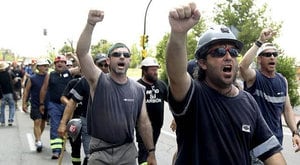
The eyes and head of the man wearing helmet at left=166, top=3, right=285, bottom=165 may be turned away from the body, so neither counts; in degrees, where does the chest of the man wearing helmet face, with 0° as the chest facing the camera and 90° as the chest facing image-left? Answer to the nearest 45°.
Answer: approximately 315°

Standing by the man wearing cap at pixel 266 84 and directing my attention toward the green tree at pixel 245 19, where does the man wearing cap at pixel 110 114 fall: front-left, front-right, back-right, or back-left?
back-left

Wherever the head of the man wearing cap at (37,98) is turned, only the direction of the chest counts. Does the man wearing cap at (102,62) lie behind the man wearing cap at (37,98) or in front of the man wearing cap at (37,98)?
in front

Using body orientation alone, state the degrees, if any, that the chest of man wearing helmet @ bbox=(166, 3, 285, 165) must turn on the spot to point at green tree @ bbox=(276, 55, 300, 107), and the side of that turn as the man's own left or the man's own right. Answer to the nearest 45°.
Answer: approximately 135° to the man's own left

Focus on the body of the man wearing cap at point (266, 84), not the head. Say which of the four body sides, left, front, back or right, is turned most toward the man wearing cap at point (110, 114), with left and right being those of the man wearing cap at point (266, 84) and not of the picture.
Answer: right

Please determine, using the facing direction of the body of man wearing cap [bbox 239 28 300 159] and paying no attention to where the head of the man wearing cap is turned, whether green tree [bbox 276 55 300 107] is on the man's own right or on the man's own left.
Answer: on the man's own left

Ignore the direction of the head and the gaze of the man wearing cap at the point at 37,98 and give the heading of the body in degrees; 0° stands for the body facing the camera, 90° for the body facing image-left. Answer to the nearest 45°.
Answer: approximately 315°

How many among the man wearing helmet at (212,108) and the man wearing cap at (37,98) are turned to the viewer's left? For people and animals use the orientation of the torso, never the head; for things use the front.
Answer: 0
